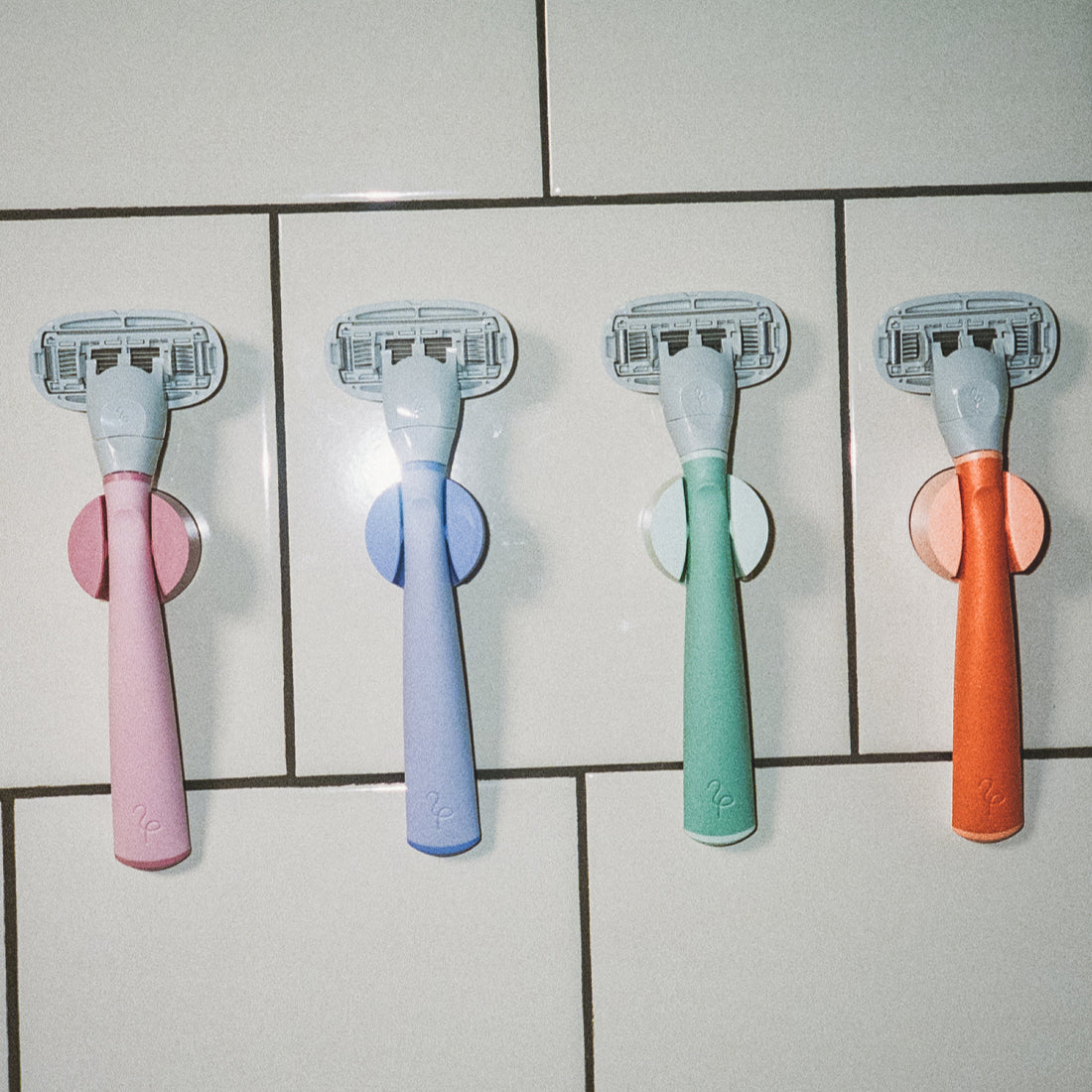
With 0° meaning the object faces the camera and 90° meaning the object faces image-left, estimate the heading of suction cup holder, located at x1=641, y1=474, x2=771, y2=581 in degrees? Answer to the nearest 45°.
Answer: approximately 0°

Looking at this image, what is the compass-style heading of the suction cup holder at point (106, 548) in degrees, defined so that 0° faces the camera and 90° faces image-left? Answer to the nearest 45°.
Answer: approximately 0°
